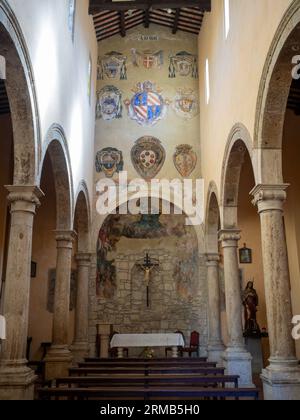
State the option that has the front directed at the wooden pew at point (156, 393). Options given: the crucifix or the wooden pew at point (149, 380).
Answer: the crucifix

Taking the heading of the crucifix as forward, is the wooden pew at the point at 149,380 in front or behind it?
in front

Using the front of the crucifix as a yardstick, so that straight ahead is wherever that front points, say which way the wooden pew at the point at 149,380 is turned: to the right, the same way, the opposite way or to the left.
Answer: the opposite way

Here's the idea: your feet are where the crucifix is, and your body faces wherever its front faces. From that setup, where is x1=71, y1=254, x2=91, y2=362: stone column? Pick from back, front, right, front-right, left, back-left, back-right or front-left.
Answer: front-right

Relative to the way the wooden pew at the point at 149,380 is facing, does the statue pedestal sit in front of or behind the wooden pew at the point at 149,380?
in front

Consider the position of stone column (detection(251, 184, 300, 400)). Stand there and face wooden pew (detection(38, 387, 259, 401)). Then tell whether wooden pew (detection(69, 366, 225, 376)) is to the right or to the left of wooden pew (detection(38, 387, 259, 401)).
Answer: right

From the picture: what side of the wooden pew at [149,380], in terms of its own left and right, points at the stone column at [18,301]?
left

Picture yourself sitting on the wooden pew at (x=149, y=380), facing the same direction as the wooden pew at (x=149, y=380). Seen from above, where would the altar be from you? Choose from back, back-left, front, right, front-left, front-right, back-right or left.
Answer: front

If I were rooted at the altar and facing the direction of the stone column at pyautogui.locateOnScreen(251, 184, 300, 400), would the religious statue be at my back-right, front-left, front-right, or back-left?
front-left

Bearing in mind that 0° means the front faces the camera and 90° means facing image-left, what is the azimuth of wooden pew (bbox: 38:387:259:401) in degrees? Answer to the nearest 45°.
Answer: approximately 180°

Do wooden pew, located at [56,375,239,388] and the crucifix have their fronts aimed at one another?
yes

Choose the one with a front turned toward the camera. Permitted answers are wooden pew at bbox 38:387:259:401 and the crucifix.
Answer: the crucifix

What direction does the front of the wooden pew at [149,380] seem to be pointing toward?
away from the camera

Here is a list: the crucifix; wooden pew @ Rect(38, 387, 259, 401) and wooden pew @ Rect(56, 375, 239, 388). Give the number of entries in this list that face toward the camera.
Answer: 1

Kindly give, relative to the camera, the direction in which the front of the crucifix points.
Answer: facing the viewer

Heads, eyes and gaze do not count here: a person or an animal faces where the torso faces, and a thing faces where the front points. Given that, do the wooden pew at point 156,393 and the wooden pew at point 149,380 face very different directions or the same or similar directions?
same or similar directions
